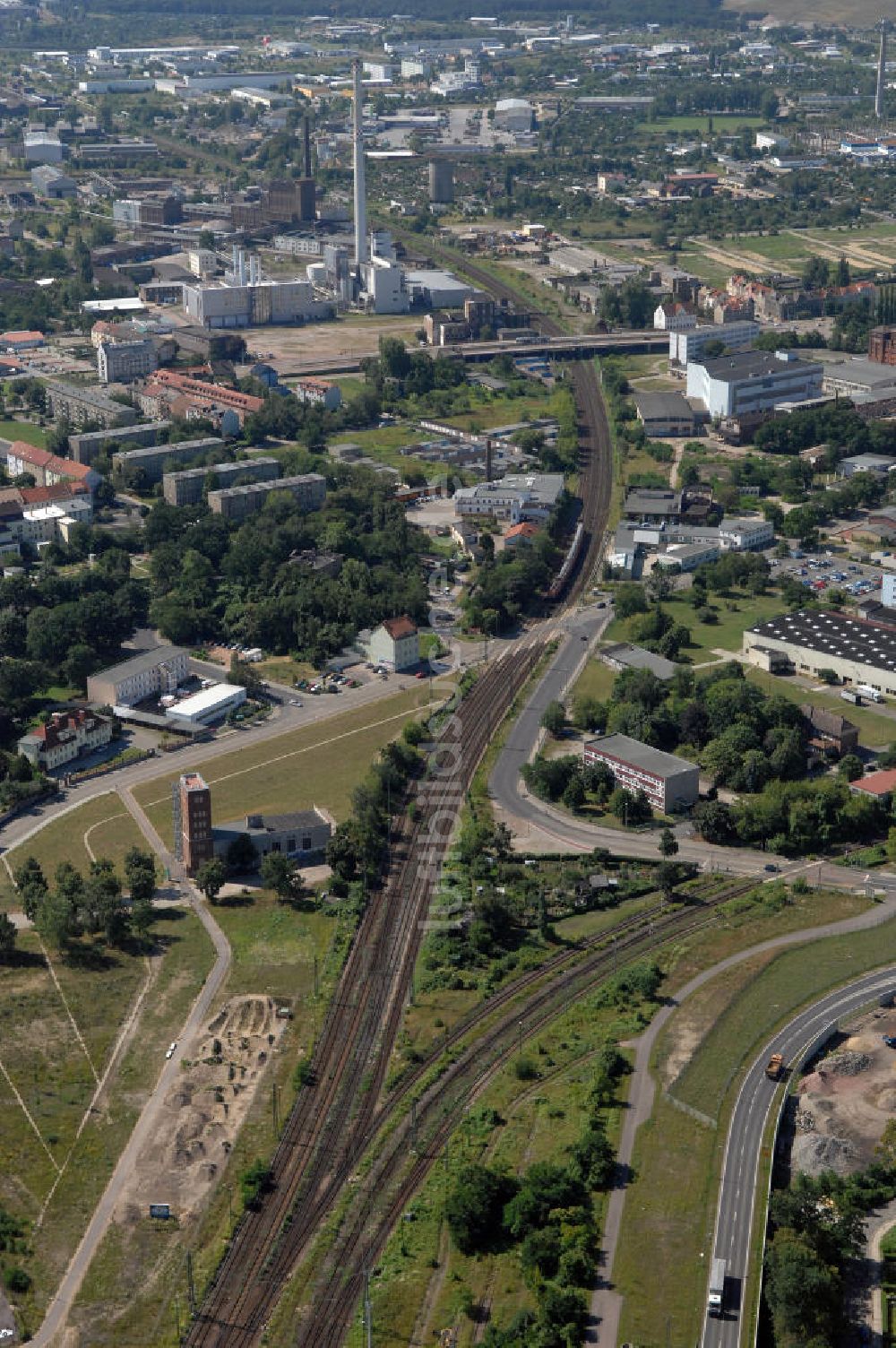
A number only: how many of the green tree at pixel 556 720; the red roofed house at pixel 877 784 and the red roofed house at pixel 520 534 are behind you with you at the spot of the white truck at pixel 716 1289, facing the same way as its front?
3

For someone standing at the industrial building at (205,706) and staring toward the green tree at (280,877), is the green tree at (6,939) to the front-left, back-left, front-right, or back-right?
front-right

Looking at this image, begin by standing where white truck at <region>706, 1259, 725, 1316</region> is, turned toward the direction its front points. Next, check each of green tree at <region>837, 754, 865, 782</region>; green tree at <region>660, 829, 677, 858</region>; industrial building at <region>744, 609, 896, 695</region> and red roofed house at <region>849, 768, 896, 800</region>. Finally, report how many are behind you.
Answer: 4

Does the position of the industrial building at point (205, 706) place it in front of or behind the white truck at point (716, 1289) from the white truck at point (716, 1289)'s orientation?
behind

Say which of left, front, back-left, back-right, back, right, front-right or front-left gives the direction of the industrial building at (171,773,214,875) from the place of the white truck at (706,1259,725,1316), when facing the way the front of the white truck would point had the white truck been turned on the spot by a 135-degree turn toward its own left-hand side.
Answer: left

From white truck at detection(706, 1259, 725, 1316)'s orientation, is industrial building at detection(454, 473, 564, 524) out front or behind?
behind

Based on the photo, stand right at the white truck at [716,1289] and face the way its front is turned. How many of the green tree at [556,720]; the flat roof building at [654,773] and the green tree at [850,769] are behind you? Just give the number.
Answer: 3

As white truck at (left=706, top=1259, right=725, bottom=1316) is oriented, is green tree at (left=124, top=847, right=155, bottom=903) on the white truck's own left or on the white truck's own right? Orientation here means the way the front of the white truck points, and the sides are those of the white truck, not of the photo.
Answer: on the white truck's own right

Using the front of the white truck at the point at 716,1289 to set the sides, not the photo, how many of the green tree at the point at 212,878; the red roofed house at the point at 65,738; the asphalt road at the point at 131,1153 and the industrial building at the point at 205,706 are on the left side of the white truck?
0

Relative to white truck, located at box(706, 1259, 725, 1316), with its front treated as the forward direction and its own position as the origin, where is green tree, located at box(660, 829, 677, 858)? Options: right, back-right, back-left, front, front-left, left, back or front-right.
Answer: back

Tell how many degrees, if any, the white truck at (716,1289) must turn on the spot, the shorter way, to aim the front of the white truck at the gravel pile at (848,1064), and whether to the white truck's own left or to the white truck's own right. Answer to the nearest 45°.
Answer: approximately 180°

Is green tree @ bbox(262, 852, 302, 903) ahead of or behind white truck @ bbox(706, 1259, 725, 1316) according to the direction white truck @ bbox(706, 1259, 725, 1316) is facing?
behind

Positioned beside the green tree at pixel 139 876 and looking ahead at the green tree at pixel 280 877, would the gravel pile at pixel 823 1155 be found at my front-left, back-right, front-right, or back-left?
front-right

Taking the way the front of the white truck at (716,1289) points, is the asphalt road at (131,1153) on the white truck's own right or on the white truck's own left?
on the white truck's own right

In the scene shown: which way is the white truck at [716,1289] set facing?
toward the camera

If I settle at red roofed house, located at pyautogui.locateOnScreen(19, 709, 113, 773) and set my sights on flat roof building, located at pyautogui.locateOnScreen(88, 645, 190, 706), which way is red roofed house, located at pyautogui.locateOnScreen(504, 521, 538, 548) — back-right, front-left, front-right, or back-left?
front-right

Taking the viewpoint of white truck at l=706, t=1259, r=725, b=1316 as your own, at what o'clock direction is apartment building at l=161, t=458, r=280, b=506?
The apartment building is roughly at 5 o'clock from the white truck.

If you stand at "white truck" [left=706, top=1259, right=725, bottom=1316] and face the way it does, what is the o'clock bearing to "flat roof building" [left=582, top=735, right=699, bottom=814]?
The flat roof building is roughly at 6 o'clock from the white truck.

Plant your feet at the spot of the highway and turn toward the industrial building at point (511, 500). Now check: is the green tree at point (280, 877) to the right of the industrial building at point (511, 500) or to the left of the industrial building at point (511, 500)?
left
